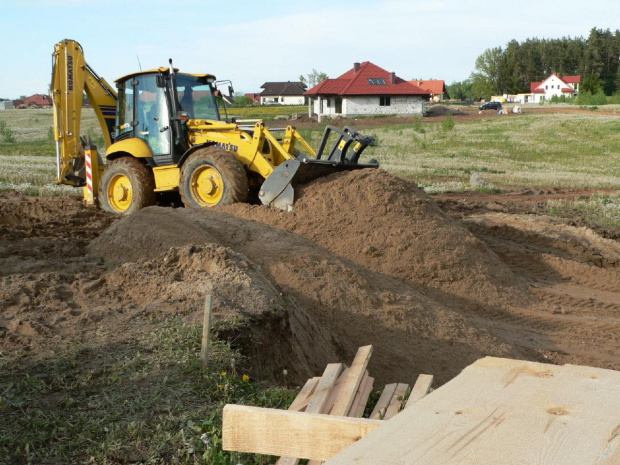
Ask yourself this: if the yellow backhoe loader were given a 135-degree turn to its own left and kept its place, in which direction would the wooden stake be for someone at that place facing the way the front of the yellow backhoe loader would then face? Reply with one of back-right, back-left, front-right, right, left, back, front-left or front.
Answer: back

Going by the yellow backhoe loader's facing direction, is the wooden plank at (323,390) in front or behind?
in front

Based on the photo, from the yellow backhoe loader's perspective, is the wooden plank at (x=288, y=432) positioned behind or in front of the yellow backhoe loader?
in front

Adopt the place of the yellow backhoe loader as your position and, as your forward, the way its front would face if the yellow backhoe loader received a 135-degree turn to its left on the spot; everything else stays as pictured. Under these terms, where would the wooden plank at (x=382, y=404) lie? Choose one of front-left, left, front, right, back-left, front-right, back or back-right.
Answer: back

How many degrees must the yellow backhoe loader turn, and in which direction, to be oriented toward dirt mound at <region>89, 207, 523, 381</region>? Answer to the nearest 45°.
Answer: approximately 45° to its right

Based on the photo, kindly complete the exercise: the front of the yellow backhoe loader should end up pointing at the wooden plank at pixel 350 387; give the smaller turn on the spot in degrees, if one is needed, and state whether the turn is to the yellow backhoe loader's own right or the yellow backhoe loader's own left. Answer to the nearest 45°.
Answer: approximately 45° to the yellow backhoe loader's own right

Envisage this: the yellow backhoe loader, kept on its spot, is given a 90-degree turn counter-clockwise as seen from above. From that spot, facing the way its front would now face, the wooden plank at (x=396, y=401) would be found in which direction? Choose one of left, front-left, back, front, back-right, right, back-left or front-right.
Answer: back-right

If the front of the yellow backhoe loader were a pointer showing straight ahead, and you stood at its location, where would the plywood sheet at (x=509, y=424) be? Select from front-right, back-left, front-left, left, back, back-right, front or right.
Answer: front-right

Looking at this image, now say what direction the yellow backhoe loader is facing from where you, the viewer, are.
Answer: facing the viewer and to the right of the viewer

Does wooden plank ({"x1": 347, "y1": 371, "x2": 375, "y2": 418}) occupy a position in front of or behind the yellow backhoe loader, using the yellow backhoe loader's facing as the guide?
in front
